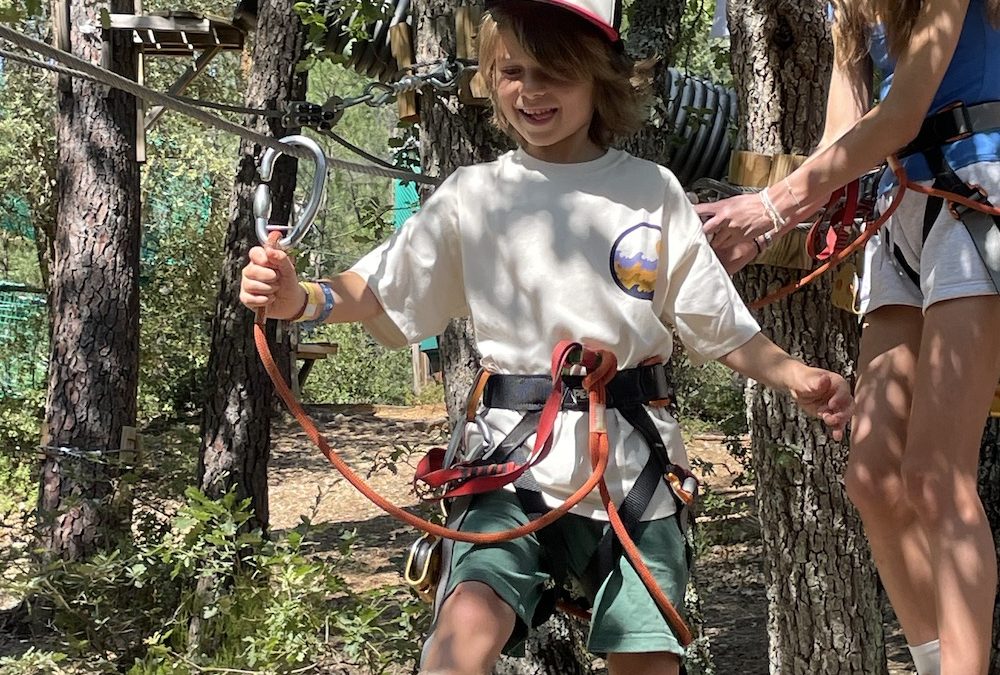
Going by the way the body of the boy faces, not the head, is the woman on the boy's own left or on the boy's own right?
on the boy's own left

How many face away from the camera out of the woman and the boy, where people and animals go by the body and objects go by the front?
0

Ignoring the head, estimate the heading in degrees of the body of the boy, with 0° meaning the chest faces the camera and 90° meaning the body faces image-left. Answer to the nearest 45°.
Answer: approximately 0°

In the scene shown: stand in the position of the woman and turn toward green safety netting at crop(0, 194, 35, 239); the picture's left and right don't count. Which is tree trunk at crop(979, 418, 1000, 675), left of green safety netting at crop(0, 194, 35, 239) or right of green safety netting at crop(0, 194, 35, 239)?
right

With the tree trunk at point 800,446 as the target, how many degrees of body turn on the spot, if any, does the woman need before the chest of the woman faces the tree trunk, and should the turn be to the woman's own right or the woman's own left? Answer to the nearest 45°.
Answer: approximately 135° to the woman's own right

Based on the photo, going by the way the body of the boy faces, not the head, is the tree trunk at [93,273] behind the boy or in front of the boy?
behind

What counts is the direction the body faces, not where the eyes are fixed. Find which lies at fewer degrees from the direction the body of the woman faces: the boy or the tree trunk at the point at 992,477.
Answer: the boy

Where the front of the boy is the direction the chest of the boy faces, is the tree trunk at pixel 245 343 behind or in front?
behind

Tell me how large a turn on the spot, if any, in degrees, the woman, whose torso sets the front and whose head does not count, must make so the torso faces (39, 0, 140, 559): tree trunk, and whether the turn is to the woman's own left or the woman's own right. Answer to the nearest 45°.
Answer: approximately 90° to the woman's own right

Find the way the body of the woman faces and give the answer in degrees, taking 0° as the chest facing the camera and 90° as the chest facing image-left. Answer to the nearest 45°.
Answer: approximately 45°

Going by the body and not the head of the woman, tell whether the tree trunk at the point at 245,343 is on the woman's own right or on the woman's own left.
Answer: on the woman's own right
